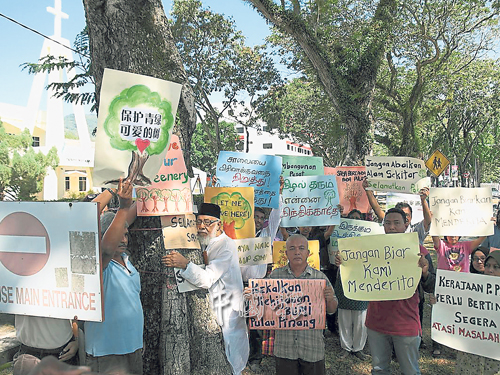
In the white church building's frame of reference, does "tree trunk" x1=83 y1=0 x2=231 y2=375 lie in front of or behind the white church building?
in front

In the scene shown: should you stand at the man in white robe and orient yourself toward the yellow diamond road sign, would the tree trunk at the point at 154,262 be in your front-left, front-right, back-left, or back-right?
back-left

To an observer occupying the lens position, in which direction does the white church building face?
facing the viewer and to the right of the viewer

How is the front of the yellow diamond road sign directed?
toward the camera

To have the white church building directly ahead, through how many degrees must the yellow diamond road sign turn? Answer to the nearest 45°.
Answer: approximately 135° to its right

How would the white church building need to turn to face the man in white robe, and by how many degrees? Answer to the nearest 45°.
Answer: approximately 45° to its right

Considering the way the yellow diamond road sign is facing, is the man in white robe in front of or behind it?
in front

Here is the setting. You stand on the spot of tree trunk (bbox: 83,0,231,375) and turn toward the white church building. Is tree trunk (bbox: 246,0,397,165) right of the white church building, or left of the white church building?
right

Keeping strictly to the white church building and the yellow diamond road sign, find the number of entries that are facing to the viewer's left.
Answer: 0
